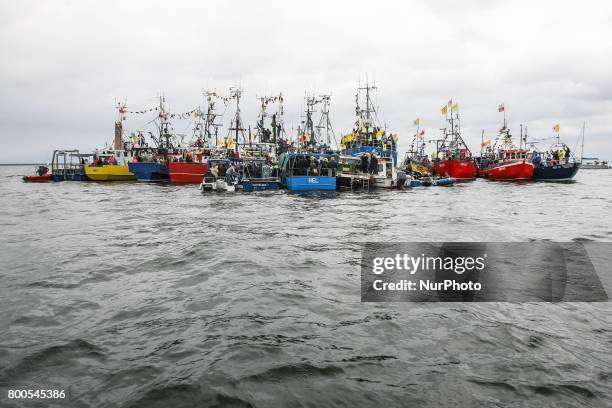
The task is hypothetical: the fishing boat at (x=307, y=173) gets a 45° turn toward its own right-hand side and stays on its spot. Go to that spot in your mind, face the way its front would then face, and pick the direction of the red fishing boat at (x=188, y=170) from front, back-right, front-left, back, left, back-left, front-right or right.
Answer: left

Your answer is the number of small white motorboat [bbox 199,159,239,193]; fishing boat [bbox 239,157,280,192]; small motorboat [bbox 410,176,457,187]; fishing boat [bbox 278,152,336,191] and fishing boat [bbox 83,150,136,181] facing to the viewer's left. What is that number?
1

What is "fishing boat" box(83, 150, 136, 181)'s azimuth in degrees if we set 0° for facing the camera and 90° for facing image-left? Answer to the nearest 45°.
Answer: approximately 90°

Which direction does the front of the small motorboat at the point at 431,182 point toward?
to the viewer's right

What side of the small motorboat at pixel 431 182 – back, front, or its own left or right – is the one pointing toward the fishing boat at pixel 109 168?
back

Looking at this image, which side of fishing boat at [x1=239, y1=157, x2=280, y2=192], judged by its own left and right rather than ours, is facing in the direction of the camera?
back

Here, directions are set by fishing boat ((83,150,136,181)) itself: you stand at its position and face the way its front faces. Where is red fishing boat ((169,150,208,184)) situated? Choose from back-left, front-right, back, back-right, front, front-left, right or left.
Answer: back-left

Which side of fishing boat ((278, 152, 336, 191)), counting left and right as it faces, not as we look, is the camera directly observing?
back

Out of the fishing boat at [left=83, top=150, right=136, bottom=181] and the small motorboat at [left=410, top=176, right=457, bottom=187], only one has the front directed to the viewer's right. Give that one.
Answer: the small motorboat

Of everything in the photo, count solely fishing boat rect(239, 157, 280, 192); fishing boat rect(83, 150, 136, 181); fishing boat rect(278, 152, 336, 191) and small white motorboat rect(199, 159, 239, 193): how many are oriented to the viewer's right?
0
